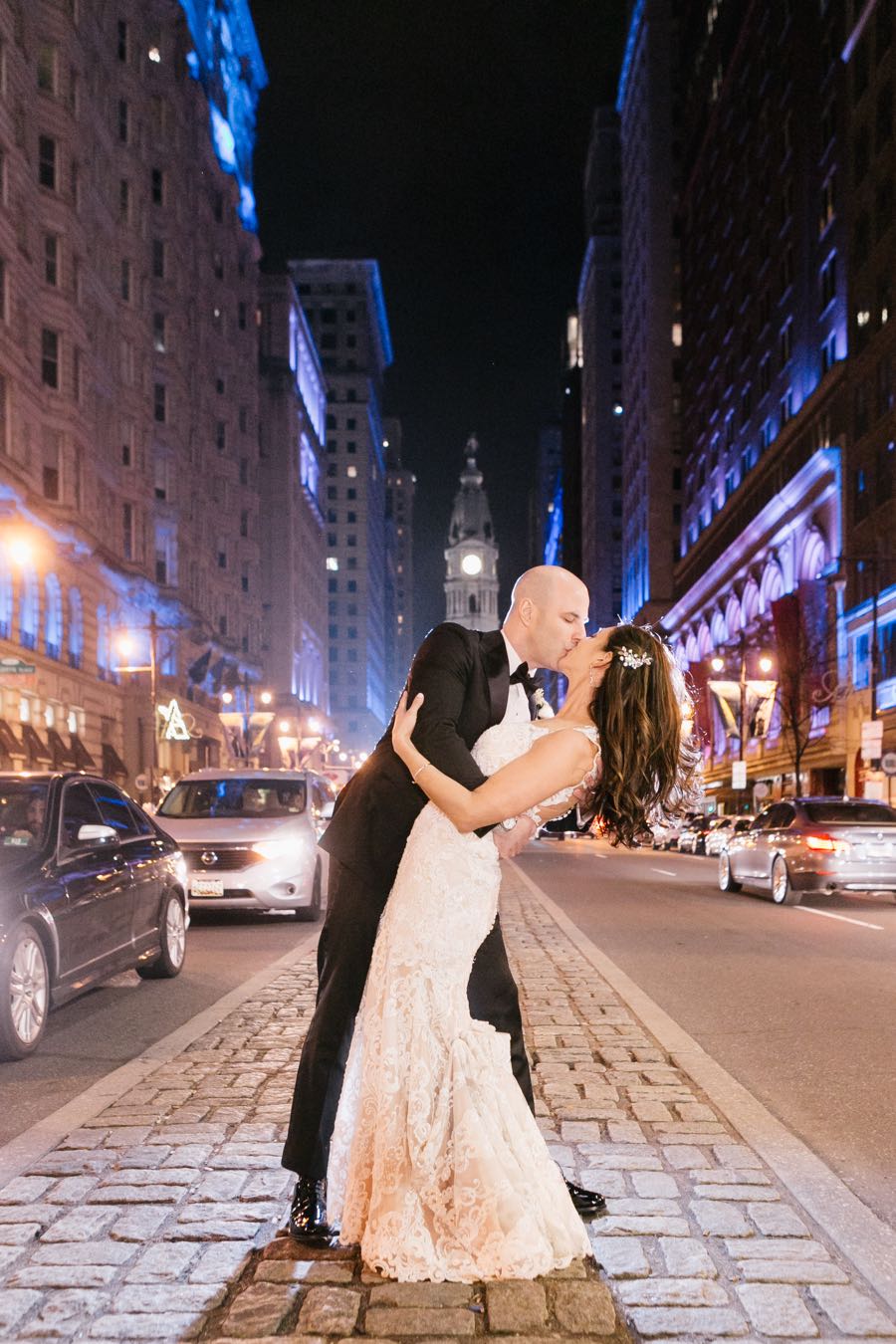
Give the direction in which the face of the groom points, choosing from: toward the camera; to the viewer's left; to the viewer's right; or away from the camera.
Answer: to the viewer's right

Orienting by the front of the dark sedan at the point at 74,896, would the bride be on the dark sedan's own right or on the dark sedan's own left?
on the dark sedan's own left

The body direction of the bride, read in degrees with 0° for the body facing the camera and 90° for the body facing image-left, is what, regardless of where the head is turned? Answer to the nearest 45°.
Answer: approximately 90°

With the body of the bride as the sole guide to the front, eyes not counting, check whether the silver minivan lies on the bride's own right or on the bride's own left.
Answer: on the bride's own right

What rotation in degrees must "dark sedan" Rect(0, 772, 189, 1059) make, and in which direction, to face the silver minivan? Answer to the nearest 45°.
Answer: approximately 135° to its right

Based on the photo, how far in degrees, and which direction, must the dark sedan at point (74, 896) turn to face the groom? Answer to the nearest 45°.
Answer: approximately 45° to its left

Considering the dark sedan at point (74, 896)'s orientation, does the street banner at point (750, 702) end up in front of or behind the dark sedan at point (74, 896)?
behind

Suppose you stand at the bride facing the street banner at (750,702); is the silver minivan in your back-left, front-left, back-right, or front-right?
front-left

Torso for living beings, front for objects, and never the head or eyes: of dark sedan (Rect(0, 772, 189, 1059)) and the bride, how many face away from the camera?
0

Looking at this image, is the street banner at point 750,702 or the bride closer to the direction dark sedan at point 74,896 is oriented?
the bride

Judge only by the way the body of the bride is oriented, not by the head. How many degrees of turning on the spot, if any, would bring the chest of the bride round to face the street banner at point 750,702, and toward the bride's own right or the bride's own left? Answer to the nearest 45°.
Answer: approximately 90° to the bride's own right

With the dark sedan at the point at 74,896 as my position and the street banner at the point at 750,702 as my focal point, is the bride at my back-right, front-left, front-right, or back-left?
back-right

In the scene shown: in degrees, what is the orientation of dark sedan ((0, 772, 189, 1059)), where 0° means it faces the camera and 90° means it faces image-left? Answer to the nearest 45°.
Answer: approximately 45°
